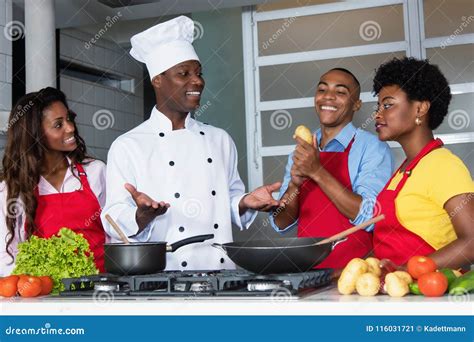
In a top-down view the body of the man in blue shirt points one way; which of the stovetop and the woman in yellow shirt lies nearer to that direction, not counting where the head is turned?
the stovetop

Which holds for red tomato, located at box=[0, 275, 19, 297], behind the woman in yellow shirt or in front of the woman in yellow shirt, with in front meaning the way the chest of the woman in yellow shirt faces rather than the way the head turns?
in front

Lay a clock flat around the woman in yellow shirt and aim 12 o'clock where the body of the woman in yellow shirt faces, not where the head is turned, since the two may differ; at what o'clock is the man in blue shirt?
The man in blue shirt is roughly at 2 o'clock from the woman in yellow shirt.

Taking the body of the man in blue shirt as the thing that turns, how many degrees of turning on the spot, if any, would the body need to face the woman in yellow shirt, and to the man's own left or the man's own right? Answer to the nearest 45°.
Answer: approximately 90° to the man's own left

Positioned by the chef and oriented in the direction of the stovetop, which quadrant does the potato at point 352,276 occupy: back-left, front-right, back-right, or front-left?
front-left

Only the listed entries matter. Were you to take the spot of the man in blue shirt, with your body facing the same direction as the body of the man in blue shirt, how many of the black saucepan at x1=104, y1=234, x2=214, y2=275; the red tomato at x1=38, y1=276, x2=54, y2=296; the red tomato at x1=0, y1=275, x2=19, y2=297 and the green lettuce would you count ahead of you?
4

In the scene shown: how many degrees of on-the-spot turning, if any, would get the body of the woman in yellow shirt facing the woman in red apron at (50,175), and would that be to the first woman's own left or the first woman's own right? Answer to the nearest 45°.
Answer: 0° — they already face them

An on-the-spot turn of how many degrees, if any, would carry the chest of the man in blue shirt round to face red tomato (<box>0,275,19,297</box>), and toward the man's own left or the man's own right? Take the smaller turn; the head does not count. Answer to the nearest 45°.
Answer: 0° — they already face it

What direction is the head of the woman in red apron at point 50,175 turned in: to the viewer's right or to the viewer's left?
to the viewer's right

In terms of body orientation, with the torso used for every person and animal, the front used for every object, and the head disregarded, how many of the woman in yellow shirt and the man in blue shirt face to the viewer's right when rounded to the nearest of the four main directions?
0

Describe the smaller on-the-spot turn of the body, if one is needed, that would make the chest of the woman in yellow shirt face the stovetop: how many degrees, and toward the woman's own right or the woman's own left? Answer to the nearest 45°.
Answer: approximately 45° to the woman's own left

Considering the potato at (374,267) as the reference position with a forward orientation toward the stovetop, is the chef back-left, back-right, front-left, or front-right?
front-right

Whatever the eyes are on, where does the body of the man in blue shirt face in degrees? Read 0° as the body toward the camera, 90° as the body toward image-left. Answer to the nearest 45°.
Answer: approximately 45°

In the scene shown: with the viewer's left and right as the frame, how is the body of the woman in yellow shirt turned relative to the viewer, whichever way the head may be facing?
facing to the left of the viewer

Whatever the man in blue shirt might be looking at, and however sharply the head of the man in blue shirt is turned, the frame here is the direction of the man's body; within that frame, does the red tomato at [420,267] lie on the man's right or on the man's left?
on the man's left

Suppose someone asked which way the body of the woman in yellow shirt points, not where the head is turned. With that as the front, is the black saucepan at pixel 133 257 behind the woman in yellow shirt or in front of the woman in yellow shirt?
in front

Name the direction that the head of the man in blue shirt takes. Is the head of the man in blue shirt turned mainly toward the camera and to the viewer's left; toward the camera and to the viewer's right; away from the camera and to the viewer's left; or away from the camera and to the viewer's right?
toward the camera and to the viewer's left
